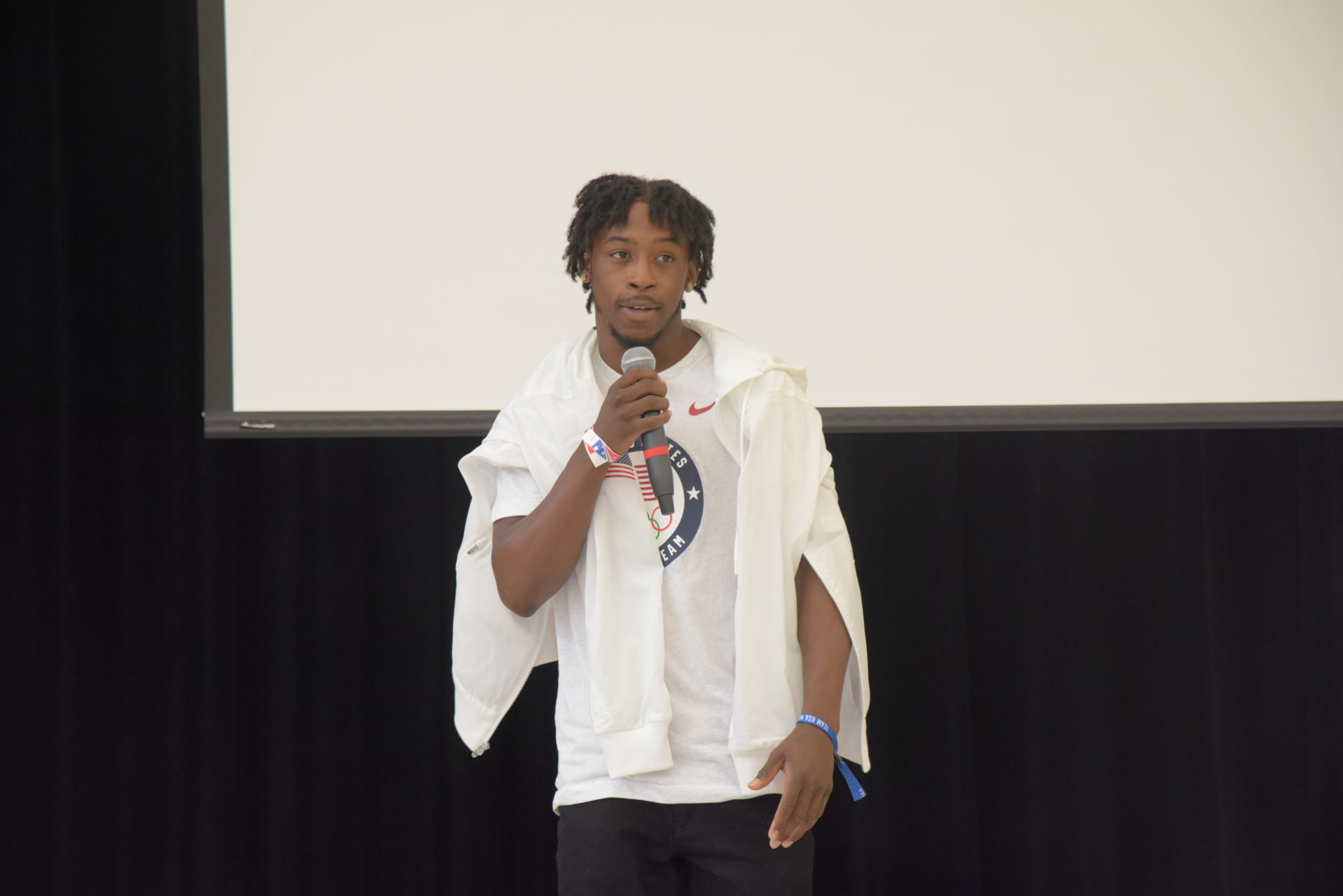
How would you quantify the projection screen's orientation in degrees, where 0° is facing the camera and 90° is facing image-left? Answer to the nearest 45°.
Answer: approximately 0°

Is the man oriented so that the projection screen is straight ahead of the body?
no

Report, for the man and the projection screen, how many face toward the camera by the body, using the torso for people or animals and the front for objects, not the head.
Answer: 2

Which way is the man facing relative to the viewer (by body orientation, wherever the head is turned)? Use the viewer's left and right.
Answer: facing the viewer

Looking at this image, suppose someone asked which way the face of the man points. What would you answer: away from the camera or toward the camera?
toward the camera

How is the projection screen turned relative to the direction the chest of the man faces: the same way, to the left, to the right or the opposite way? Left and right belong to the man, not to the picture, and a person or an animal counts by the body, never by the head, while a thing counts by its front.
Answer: the same way

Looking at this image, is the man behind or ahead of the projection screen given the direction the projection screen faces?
ahead
